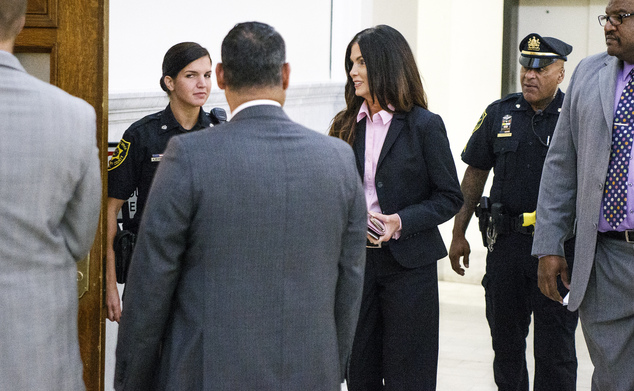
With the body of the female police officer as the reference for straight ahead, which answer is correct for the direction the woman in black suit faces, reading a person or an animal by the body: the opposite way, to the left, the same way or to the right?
to the right

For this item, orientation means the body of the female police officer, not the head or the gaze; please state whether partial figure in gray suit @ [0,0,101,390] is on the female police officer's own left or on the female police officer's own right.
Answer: on the female police officer's own right

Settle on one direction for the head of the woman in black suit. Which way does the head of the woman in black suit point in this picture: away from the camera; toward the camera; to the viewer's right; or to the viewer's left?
to the viewer's left

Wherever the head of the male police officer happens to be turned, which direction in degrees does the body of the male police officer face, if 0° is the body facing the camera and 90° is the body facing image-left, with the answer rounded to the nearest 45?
approximately 0°

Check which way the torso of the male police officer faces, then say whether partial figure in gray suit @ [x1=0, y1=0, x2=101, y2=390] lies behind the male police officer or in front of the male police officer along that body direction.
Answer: in front

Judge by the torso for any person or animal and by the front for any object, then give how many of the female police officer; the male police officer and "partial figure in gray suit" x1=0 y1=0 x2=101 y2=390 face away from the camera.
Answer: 1

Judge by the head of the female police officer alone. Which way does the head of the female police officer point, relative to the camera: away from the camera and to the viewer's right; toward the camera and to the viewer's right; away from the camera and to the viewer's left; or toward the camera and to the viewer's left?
toward the camera and to the viewer's right

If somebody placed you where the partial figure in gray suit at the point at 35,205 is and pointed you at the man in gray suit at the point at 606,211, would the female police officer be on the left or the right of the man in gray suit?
left

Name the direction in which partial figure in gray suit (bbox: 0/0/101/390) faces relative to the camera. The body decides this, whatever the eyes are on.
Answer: away from the camera

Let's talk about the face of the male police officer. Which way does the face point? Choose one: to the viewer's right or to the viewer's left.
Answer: to the viewer's left

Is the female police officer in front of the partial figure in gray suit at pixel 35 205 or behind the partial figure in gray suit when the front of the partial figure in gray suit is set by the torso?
in front

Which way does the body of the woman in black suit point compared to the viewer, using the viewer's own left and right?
facing the viewer and to the left of the viewer

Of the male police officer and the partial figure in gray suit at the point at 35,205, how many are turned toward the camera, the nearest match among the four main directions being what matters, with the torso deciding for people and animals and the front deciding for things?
1
